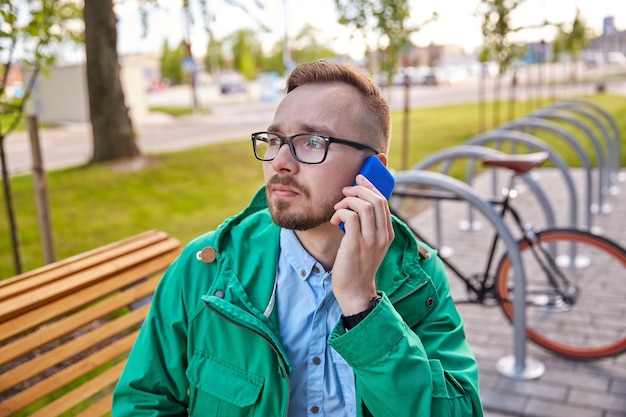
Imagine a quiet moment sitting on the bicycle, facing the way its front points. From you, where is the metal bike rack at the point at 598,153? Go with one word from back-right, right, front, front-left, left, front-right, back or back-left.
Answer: right

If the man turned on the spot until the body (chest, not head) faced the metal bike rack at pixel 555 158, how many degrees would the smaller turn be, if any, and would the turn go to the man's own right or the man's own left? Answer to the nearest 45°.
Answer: approximately 135° to the man's own left

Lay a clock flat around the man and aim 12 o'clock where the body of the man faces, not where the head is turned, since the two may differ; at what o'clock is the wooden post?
The wooden post is roughly at 5 o'clock from the man.

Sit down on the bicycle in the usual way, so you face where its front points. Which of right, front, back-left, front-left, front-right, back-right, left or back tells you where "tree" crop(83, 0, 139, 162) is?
front-right

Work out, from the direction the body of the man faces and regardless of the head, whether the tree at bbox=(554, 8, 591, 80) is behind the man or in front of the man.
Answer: behind

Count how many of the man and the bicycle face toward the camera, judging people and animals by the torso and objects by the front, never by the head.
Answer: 1

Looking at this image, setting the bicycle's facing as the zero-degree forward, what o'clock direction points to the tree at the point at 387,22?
The tree is roughly at 2 o'clock from the bicycle.

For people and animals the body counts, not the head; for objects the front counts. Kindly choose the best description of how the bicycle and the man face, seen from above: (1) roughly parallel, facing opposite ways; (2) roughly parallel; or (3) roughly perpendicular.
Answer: roughly perpendicular

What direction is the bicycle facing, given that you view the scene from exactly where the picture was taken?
facing to the left of the viewer

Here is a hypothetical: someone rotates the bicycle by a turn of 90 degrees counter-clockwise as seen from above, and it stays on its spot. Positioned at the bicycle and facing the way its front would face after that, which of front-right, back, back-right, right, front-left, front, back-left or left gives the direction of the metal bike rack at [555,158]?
back

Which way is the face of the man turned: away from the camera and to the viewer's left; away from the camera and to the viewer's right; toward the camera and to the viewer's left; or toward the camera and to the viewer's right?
toward the camera and to the viewer's left

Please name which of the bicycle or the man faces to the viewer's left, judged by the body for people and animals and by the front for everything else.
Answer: the bicycle

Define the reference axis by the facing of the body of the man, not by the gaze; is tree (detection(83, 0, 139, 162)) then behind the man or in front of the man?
behind
